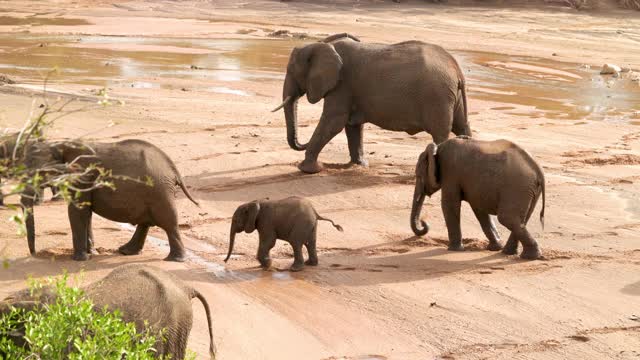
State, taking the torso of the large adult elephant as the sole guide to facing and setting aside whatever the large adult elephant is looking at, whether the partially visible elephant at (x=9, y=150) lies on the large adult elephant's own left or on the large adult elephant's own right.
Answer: on the large adult elephant's own left

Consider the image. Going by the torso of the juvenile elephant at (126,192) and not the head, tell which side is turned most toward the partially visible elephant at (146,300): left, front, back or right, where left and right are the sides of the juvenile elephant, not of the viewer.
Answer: left

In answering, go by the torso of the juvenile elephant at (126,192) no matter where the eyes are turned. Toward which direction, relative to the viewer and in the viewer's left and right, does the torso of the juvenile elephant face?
facing to the left of the viewer

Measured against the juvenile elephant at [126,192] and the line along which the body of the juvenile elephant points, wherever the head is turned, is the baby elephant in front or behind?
behind

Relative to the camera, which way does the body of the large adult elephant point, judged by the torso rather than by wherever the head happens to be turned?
to the viewer's left

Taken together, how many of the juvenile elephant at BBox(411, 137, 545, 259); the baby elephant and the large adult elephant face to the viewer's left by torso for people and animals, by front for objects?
3

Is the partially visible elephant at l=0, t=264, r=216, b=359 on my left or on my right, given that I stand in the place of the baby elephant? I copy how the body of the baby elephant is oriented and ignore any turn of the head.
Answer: on my left

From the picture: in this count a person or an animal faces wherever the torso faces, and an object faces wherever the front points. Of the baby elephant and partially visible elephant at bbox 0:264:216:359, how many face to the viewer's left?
2

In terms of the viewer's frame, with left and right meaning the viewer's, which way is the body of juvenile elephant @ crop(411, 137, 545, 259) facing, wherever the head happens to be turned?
facing to the left of the viewer

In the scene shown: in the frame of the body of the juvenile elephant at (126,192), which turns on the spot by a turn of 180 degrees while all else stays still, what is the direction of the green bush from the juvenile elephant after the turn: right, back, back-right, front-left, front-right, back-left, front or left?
right

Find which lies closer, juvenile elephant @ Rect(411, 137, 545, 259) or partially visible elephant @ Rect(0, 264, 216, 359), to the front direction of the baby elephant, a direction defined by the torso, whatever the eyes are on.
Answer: the partially visible elephant

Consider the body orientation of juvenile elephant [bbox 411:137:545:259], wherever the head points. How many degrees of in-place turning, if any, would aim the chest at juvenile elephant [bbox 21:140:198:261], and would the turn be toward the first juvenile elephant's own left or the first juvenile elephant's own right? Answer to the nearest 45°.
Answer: approximately 45° to the first juvenile elephant's own left

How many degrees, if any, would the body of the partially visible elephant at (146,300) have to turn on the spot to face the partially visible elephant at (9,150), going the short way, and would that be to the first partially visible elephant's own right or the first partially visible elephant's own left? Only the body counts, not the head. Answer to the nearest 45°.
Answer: approximately 45° to the first partially visible elephant's own right

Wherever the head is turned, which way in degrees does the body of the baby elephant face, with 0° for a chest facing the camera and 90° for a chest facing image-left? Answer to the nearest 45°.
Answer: approximately 90°

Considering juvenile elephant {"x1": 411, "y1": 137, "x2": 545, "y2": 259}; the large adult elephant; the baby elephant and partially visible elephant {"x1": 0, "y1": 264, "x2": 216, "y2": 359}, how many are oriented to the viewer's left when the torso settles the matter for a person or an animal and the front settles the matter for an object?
4

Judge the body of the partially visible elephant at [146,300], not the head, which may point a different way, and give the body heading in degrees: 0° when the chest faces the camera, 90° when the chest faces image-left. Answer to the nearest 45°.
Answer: approximately 90°
